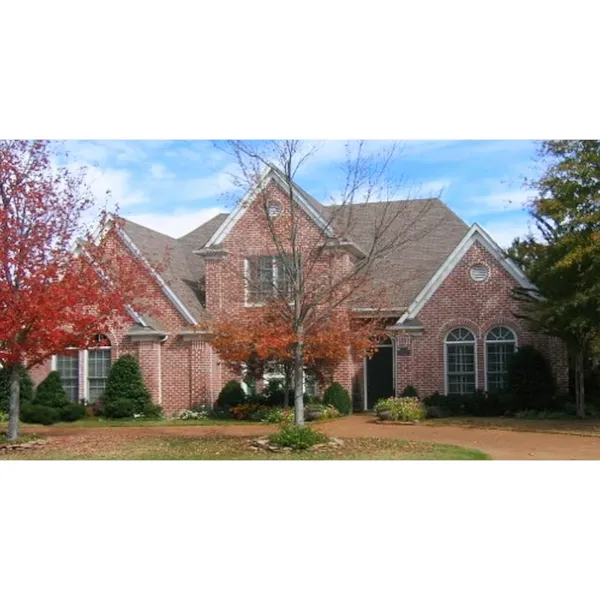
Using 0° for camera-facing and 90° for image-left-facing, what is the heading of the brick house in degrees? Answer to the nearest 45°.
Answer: approximately 0°

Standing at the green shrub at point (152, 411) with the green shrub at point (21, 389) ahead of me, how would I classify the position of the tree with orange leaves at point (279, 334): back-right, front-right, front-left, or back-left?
back-left

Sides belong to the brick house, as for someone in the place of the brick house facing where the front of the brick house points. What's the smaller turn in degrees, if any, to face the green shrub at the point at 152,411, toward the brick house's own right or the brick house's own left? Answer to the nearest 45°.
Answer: approximately 90° to the brick house's own right

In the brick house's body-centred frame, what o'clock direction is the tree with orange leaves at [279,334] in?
The tree with orange leaves is roughly at 1 o'clock from the brick house.

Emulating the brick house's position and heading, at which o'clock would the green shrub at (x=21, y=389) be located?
The green shrub is roughly at 3 o'clock from the brick house.

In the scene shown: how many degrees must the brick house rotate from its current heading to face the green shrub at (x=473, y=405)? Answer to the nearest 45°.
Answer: approximately 45° to its left

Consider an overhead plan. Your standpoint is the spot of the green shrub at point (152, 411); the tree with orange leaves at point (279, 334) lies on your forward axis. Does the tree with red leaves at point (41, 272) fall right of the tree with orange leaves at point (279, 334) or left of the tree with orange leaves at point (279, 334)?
right

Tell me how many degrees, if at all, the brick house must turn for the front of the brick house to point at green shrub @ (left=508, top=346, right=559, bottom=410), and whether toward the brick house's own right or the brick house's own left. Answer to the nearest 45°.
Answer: approximately 90° to the brick house's own left
